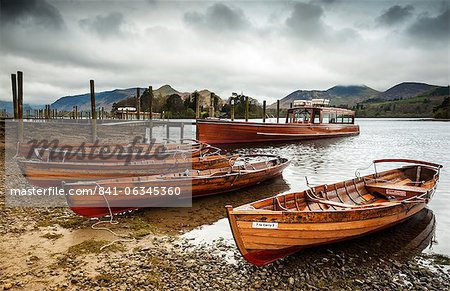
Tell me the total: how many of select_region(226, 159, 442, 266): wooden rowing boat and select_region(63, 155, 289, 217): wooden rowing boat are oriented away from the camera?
0
